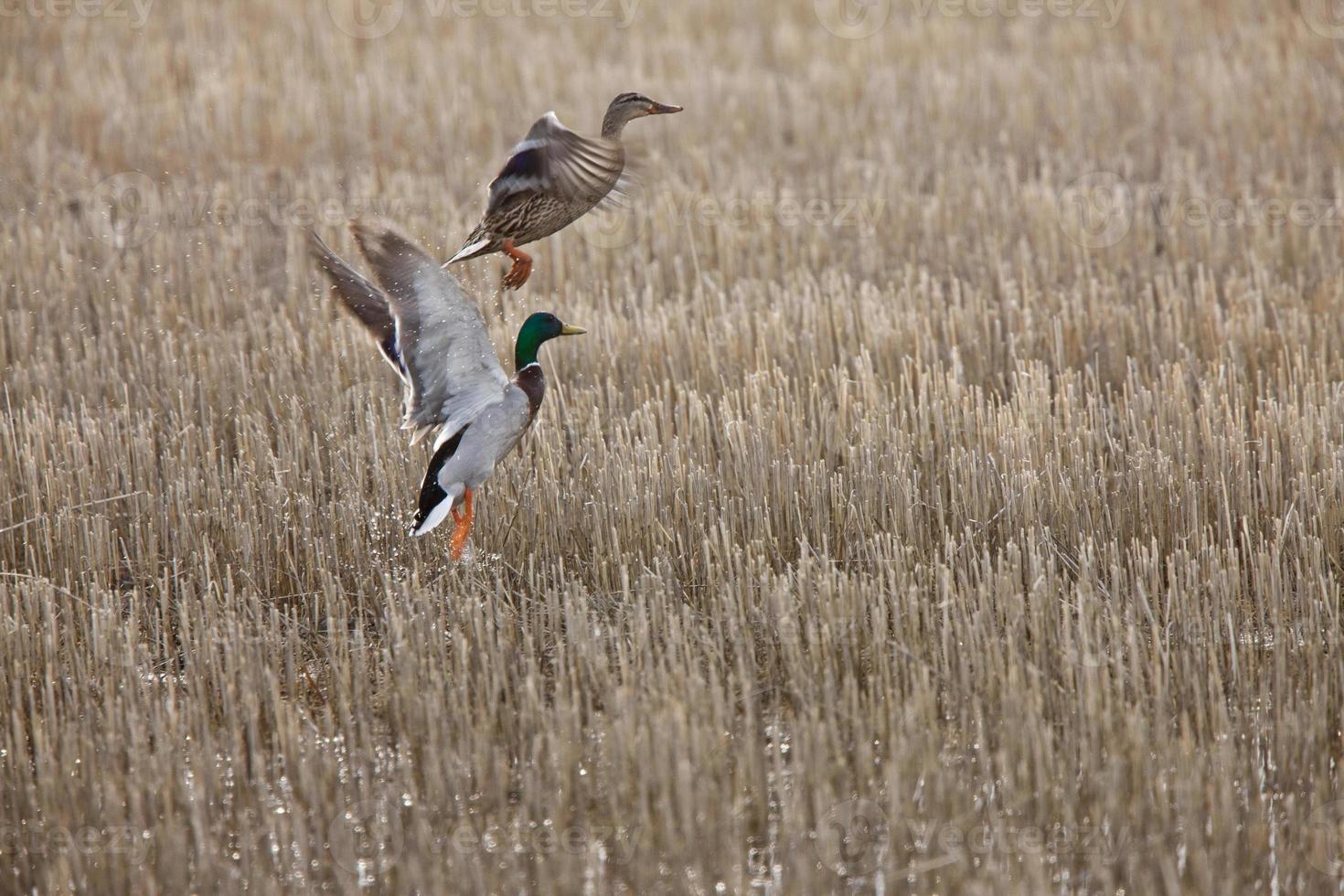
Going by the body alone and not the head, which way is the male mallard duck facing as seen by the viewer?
to the viewer's right

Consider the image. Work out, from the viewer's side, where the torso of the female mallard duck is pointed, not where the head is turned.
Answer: to the viewer's right

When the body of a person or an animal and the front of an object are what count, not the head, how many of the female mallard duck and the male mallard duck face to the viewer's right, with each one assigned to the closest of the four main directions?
2
